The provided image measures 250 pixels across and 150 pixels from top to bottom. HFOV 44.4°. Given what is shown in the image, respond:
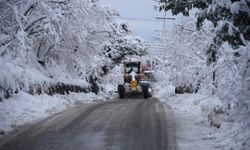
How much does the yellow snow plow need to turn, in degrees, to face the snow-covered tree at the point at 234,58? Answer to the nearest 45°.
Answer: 0° — it already faces it

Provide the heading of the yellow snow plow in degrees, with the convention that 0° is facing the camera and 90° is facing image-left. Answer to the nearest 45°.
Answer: approximately 0°

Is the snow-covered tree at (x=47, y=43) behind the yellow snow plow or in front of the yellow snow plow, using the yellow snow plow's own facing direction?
in front
